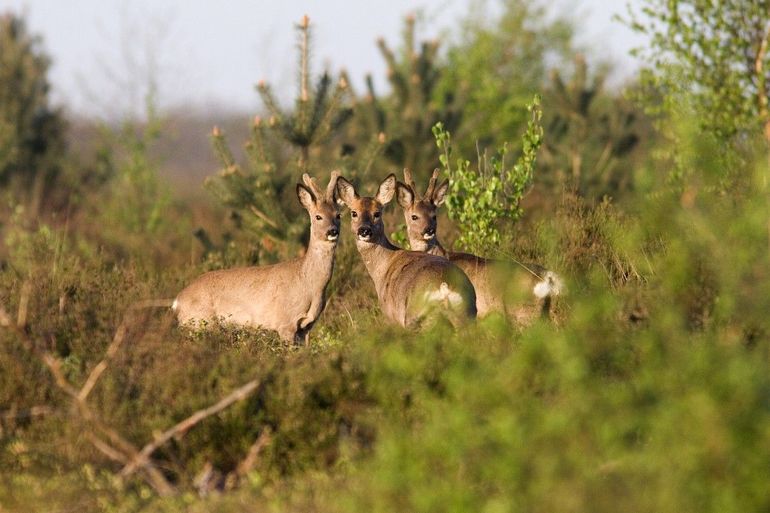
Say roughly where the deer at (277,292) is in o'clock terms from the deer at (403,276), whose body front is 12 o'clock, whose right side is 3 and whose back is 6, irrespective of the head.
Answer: the deer at (277,292) is roughly at 12 o'clock from the deer at (403,276).

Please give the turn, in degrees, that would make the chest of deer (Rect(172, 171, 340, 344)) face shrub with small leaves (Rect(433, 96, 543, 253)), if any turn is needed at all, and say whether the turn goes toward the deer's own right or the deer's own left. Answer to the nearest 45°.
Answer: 0° — it already faces it

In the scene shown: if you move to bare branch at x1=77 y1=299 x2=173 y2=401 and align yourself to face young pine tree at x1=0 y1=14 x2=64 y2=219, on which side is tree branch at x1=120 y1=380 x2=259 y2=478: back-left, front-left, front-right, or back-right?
back-right

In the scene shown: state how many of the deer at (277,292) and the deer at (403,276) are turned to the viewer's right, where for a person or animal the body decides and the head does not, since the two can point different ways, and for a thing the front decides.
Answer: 1

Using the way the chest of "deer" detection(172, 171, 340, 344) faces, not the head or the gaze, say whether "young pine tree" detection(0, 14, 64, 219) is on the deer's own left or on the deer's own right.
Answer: on the deer's own left

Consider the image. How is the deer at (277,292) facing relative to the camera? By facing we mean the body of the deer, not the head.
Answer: to the viewer's right

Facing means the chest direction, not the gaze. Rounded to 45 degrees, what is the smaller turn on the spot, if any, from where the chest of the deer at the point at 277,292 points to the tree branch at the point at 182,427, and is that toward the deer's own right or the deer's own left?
approximately 90° to the deer's own right

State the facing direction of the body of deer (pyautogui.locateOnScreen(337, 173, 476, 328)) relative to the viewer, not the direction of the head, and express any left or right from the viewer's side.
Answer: facing away from the viewer and to the left of the viewer
